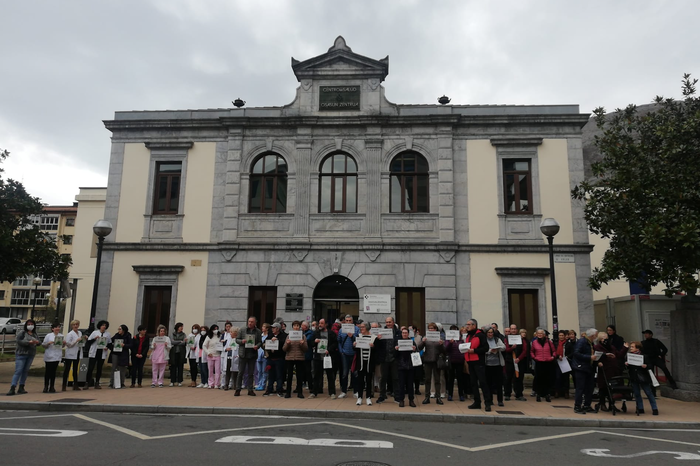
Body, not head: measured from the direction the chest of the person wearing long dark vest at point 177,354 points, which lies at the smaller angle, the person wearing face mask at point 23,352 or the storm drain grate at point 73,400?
the storm drain grate

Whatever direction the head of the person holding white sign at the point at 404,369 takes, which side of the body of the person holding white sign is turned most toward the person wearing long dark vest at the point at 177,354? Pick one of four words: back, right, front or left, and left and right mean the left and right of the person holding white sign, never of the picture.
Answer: right

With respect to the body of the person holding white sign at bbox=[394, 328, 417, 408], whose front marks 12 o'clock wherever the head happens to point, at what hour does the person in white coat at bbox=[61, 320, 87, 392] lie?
The person in white coat is roughly at 3 o'clock from the person holding white sign.

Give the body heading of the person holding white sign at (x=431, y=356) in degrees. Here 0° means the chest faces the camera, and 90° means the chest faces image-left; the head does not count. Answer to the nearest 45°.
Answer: approximately 0°

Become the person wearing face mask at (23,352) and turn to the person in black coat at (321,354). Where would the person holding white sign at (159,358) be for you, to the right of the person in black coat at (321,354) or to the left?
left

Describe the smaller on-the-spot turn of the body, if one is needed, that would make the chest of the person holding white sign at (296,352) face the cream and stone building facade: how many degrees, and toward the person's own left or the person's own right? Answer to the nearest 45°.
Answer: approximately 180°

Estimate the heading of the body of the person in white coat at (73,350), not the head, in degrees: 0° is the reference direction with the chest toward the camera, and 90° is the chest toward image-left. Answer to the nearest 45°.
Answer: approximately 315°
